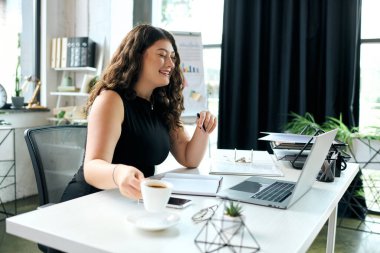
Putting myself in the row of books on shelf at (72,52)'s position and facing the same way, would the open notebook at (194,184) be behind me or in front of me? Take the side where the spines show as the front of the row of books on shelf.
in front

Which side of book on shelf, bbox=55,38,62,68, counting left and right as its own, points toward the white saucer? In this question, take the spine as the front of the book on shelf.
front

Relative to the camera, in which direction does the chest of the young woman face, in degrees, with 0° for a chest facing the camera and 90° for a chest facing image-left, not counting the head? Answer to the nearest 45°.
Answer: approximately 315°

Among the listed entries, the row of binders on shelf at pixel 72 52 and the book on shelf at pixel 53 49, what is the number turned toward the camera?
2

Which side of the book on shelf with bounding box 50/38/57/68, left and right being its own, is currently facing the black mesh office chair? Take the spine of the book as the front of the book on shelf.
front

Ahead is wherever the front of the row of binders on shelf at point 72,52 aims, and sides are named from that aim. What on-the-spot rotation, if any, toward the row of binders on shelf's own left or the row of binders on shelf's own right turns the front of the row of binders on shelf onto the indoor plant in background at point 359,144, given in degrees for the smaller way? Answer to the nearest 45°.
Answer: approximately 45° to the row of binders on shelf's own left

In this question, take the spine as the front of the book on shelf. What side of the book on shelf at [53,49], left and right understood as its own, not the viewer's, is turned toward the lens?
front

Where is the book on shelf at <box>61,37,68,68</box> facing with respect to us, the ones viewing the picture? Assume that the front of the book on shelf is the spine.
facing the viewer

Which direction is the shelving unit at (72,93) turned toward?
toward the camera

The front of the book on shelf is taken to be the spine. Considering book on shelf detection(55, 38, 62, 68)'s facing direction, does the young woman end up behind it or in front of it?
in front

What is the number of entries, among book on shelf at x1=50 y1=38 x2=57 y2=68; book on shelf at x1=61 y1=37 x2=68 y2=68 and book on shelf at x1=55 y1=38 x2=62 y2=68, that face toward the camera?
3

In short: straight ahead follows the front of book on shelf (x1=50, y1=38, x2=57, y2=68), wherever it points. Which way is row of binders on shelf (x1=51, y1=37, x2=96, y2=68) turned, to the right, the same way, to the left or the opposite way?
the same way
